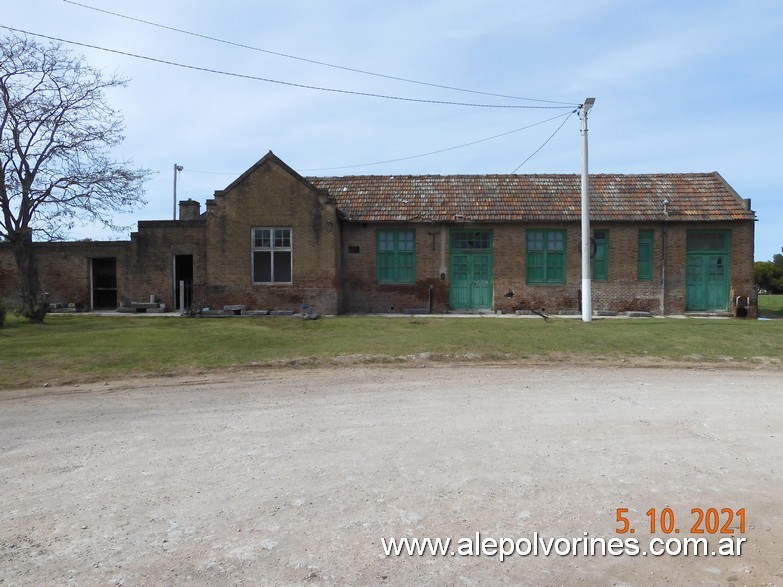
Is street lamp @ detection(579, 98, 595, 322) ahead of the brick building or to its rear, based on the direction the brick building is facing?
ahead

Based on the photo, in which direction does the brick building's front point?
toward the camera
